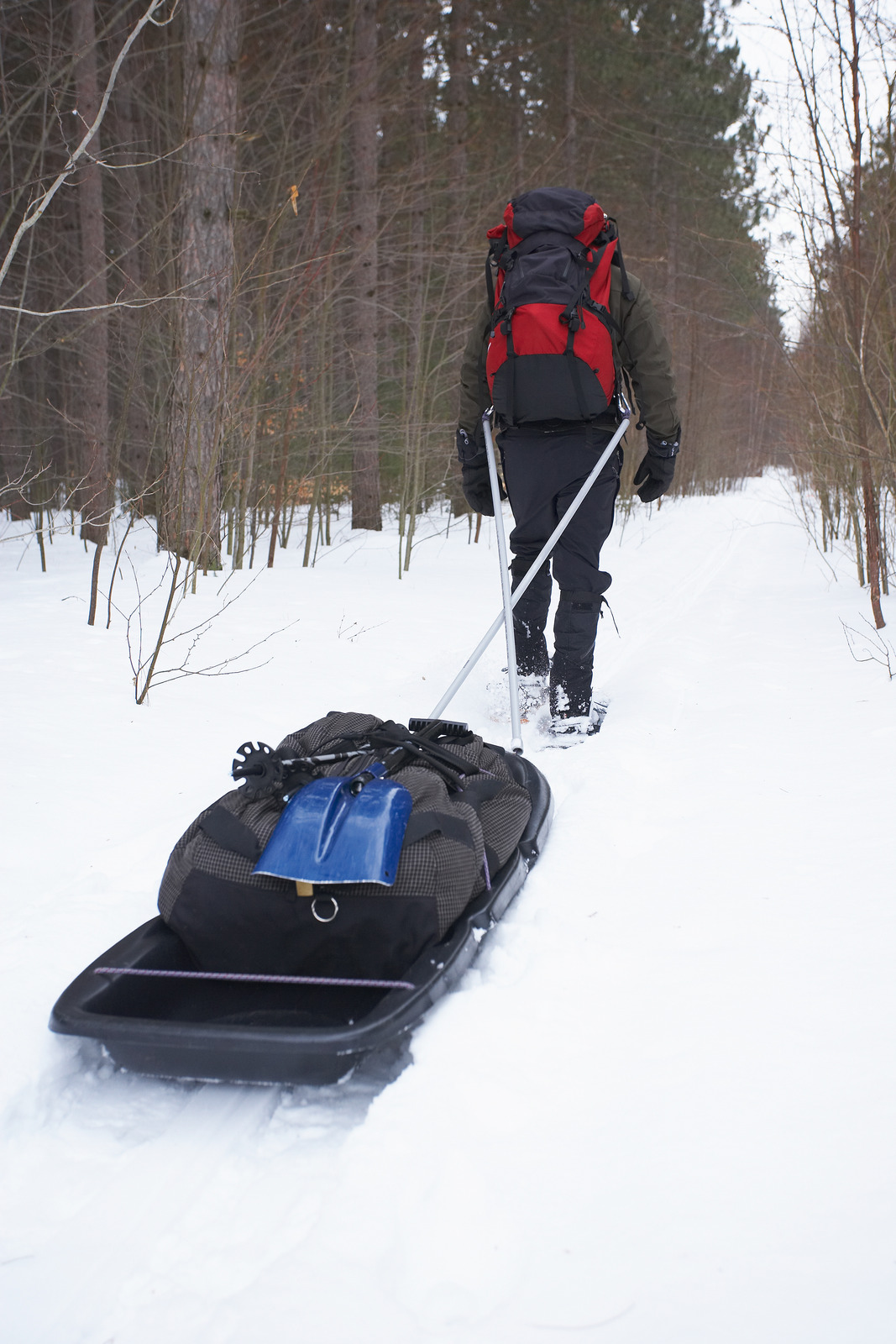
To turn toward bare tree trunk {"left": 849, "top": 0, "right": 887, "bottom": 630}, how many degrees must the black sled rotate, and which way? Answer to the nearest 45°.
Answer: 0° — it already faces it

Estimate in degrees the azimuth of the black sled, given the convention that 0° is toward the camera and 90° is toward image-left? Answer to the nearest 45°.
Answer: approximately 225°

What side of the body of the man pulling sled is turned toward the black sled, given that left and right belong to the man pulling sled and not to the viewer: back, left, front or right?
back

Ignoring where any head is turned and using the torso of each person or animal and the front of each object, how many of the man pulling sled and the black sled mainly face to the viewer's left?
0

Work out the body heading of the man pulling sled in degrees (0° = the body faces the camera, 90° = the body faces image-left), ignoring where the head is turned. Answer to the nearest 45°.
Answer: approximately 180°

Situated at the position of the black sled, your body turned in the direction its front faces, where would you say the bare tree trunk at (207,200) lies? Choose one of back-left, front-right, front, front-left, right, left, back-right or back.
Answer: front-left

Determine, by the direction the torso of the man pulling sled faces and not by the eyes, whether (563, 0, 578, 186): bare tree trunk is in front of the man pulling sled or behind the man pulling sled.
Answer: in front

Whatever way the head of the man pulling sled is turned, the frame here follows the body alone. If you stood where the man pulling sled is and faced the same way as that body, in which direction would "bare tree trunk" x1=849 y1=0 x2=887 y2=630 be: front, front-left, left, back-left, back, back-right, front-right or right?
front-right

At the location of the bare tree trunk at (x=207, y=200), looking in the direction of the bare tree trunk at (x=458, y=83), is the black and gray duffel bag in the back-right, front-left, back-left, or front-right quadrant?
back-right
